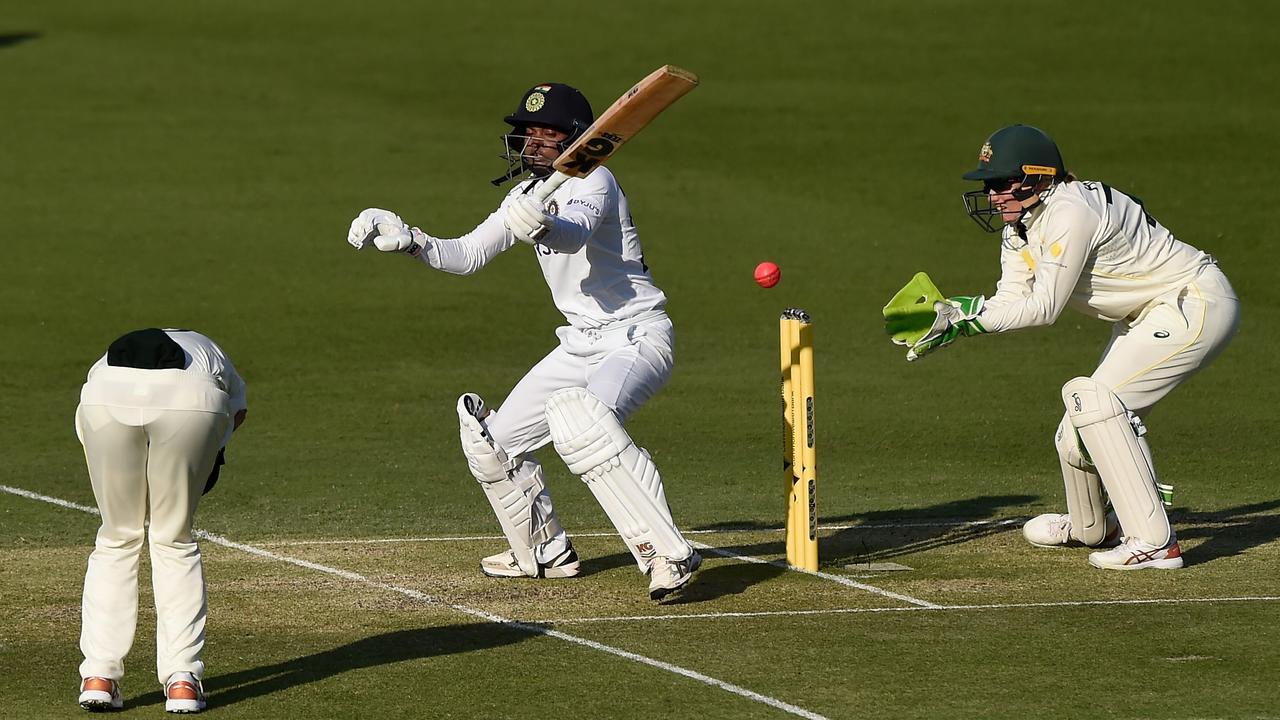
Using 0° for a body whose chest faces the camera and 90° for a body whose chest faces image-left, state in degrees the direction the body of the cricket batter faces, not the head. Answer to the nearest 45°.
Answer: approximately 45°

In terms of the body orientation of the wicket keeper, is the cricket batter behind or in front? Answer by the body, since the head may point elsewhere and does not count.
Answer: in front

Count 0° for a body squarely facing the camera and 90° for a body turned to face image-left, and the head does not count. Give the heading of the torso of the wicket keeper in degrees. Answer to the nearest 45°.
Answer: approximately 90°

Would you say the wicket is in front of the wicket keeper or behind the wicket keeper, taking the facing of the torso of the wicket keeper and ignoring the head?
in front

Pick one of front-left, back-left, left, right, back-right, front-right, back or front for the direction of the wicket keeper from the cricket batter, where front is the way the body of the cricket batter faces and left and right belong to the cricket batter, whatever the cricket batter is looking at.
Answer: back-left

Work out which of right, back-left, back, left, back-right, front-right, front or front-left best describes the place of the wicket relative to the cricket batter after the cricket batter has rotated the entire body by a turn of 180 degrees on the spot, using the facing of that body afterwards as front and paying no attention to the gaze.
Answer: front-right

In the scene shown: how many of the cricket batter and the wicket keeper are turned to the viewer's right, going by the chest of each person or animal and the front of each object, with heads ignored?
0
